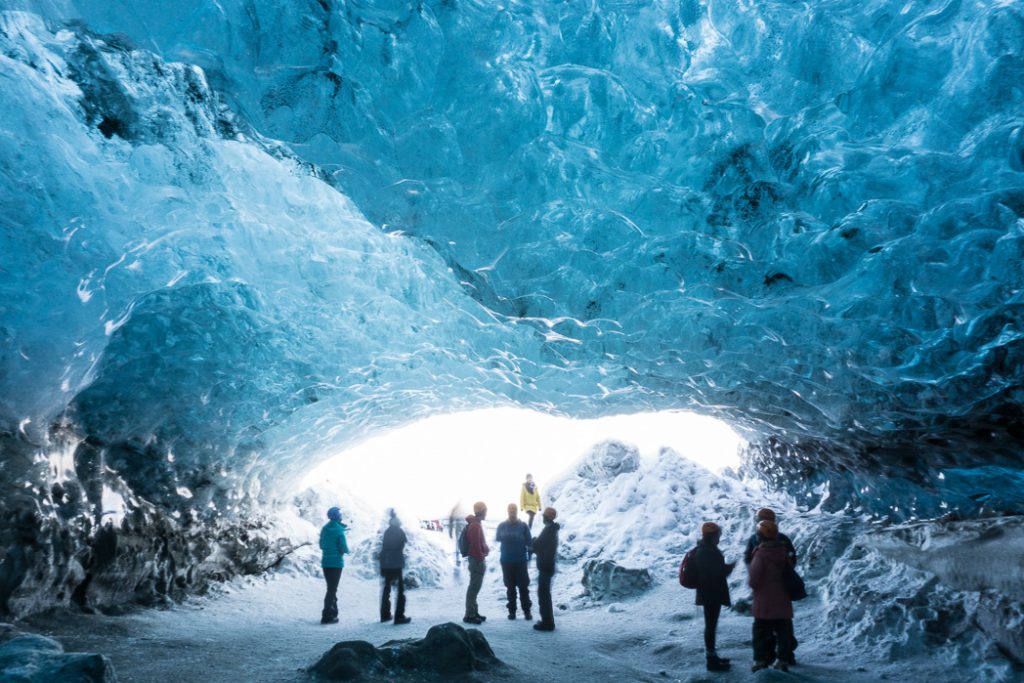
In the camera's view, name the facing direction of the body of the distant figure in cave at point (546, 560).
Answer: to the viewer's left

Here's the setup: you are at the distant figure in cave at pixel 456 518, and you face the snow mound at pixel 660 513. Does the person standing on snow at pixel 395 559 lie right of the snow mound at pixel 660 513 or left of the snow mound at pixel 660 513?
right

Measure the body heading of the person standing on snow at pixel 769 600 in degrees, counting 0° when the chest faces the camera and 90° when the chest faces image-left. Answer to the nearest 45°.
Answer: approximately 135°

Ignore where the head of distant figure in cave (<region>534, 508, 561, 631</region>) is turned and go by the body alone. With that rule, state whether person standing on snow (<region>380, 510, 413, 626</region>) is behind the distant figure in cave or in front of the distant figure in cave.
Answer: in front

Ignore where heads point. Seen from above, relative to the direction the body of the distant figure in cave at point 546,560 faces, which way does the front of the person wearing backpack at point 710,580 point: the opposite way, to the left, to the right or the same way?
the opposite way

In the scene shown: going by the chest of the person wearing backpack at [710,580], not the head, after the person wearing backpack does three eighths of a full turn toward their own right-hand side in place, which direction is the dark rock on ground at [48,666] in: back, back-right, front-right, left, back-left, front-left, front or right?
front

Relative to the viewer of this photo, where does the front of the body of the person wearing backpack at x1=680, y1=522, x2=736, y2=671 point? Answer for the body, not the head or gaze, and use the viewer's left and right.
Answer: facing to the right of the viewer

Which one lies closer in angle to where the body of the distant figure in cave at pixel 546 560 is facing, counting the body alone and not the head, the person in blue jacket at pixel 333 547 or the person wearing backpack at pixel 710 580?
the person in blue jacket

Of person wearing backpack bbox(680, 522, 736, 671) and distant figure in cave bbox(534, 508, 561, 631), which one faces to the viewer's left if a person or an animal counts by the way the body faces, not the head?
the distant figure in cave

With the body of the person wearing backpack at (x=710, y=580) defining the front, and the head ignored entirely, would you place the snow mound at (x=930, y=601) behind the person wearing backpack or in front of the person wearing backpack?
in front
